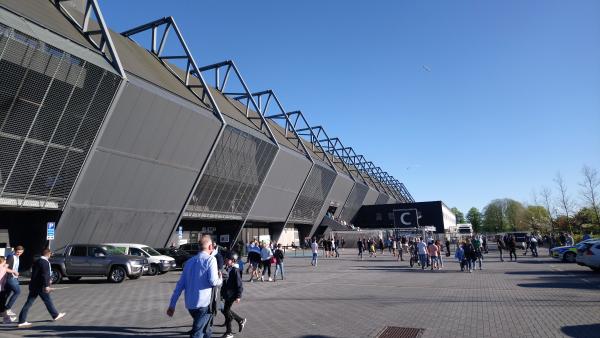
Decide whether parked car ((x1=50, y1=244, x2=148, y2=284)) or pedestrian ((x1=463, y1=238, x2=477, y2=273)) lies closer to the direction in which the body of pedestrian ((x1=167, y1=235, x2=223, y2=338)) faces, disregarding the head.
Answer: the pedestrian

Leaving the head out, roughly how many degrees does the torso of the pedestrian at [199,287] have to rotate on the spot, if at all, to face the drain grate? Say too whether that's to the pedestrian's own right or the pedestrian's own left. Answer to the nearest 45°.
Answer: approximately 45° to the pedestrian's own right

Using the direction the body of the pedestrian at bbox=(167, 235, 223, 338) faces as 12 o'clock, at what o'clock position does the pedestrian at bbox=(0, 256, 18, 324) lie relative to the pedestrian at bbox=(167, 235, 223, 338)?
the pedestrian at bbox=(0, 256, 18, 324) is roughly at 9 o'clock from the pedestrian at bbox=(167, 235, 223, 338).

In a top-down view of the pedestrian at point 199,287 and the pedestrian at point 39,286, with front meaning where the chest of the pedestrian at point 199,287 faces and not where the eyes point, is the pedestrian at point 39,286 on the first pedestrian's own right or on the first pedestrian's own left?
on the first pedestrian's own left

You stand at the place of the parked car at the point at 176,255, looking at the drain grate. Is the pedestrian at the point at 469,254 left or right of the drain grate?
left

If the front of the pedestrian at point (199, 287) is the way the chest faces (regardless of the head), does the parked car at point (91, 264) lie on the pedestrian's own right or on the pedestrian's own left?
on the pedestrian's own left

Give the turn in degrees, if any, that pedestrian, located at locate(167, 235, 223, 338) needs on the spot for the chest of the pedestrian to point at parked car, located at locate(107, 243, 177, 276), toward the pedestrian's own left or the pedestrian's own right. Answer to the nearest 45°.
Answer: approximately 45° to the pedestrian's own left

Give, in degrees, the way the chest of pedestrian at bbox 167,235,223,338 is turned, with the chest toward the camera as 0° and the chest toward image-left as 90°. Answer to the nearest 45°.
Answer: approximately 225°

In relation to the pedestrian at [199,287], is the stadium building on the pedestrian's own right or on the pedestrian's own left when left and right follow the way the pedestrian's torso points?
on the pedestrian's own left
